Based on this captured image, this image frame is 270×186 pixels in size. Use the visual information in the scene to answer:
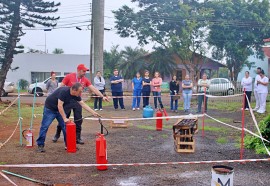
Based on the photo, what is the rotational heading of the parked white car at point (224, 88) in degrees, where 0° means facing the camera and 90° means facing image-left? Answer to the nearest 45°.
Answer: approximately 270°

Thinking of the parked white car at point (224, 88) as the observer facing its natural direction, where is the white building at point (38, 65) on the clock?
The white building is roughly at 7 o'clock from the parked white car.

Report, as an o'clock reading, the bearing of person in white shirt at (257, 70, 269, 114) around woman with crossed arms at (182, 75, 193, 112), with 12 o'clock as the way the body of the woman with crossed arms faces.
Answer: The person in white shirt is roughly at 9 o'clock from the woman with crossed arms.

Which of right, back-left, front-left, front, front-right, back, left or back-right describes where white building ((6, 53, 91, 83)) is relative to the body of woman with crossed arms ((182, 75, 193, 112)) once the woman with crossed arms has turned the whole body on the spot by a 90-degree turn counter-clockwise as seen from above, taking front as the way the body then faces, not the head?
back-left

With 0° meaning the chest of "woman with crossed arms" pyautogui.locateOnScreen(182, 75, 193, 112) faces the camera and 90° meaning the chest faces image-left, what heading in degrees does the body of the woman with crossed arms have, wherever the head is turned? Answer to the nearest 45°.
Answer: approximately 0°

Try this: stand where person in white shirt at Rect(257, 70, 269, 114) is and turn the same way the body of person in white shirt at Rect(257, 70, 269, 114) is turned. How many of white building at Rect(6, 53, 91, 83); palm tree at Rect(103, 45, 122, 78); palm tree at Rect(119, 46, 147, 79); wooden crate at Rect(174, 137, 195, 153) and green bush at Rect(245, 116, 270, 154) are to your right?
3

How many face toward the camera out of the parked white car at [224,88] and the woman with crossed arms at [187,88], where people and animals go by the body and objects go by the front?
1

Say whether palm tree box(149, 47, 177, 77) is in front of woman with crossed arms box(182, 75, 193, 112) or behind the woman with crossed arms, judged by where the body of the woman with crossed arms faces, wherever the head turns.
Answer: behind

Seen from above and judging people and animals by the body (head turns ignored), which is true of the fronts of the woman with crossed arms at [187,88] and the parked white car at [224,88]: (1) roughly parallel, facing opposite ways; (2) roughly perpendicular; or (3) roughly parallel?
roughly perpendicular

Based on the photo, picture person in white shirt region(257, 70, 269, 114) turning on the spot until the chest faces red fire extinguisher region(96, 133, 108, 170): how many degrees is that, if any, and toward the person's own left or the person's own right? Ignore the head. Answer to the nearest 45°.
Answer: approximately 45° to the person's own left

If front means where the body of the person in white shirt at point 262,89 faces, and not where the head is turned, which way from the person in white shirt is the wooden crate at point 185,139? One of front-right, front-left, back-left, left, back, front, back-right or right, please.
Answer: front-left

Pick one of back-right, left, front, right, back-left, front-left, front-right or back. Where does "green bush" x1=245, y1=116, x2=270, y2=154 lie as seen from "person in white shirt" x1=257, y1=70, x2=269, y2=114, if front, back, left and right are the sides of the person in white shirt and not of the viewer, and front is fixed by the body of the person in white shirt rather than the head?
front-left

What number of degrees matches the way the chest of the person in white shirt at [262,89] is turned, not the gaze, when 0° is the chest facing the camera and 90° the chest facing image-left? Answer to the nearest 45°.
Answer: approximately 45°

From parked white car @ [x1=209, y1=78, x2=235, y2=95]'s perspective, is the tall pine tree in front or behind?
behind
